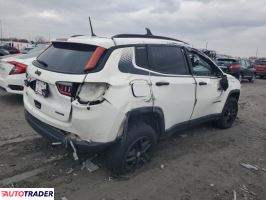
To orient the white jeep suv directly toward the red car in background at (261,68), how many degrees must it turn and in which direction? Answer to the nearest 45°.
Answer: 0° — it already faces it

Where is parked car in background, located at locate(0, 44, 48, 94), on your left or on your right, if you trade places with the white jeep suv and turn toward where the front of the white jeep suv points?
on your left

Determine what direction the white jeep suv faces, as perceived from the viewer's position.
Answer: facing away from the viewer and to the right of the viewer

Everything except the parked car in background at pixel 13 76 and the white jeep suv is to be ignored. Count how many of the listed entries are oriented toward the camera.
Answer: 0

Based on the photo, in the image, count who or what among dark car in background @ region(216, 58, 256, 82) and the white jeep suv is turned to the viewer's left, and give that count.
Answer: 0

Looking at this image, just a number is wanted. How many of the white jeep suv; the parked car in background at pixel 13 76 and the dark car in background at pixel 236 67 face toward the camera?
0

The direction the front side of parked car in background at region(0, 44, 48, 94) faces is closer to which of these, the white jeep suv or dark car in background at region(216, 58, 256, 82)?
the dark car in background
